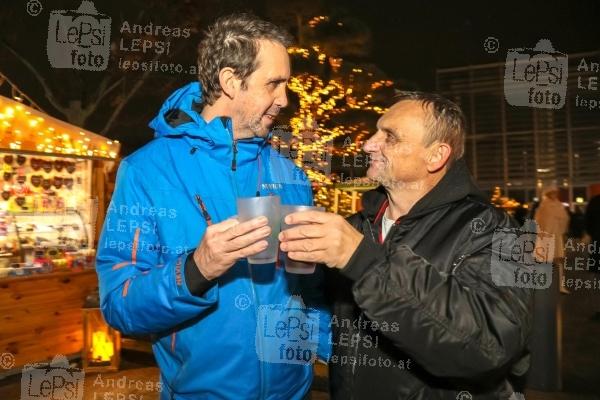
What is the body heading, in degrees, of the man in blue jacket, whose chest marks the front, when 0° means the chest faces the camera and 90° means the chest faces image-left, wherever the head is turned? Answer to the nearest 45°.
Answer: approximately 315°

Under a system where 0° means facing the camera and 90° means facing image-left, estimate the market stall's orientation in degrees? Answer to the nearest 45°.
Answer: approximately 315°

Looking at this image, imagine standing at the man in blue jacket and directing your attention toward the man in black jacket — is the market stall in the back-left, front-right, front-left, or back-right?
back-left

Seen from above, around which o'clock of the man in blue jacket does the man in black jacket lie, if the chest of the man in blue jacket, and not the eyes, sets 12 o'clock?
The man in black jacket is roughly at 11 o'clock from the man in blue jacket.
